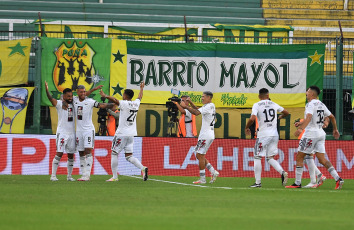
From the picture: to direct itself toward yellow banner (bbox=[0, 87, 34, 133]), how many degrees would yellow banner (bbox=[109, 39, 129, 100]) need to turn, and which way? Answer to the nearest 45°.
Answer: approximately 90° to its right

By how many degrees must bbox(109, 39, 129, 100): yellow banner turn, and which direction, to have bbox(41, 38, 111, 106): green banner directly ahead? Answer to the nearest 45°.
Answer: approximately 90° to its right

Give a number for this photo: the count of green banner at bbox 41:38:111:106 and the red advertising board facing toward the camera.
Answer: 2

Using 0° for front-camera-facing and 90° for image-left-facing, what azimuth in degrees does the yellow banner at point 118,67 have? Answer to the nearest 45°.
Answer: approximately 0°

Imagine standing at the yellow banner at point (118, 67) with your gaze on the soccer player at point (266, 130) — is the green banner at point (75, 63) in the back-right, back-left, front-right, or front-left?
back-right

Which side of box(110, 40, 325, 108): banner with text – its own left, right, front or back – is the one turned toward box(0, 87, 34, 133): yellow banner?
right
